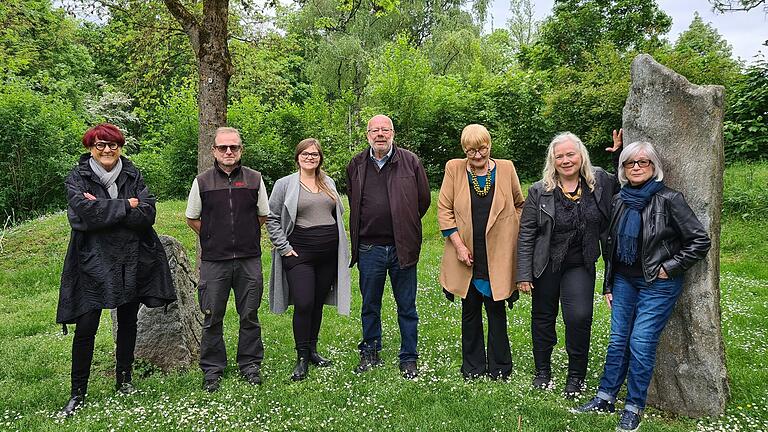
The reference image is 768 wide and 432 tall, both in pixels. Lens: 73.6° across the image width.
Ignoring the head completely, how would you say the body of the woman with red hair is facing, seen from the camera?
toward the camera

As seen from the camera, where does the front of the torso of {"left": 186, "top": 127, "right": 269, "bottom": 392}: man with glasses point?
toward the camera

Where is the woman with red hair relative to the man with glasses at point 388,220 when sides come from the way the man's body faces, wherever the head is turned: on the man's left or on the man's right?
on the man's right

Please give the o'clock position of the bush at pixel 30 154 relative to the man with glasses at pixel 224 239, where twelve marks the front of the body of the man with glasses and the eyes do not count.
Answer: The bush is roughly at 5 o'clock from the man with glasses.

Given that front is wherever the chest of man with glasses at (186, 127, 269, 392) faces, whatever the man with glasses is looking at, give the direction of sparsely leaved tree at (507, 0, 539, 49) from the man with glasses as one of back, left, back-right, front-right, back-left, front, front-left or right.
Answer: back-left

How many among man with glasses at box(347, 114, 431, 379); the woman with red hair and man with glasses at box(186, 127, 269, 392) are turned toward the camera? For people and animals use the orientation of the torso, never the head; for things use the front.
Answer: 3

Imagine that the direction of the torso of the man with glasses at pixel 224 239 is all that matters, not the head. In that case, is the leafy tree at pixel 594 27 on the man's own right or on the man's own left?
on the man's own left

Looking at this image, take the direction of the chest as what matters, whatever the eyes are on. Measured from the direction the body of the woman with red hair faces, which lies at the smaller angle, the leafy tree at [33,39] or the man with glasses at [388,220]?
the man with glasses

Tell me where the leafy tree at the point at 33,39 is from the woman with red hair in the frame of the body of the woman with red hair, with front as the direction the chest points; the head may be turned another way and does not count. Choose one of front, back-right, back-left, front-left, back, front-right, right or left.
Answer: back
